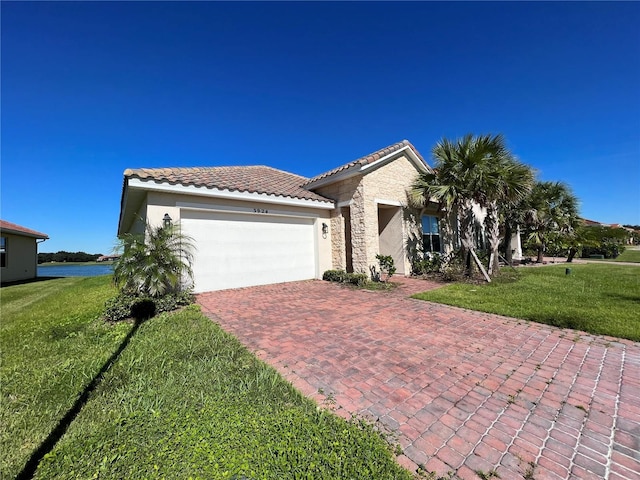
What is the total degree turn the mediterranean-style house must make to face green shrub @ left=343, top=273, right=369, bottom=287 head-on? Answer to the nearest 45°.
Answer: approximately 45° to its left

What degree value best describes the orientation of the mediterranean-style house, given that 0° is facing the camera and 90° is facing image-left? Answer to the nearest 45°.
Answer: approximately 315°

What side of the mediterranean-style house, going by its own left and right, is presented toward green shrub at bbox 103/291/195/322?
right

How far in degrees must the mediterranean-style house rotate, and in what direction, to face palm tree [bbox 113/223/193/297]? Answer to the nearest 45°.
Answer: approximately 90° to its right

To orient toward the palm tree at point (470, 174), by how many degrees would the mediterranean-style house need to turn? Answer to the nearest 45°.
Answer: approximately 45° to its left

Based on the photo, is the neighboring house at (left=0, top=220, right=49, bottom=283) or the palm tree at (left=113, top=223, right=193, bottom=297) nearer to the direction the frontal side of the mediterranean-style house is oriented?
the palm tree

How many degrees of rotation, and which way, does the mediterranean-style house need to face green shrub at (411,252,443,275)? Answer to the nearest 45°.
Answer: approximately 45° to its left
